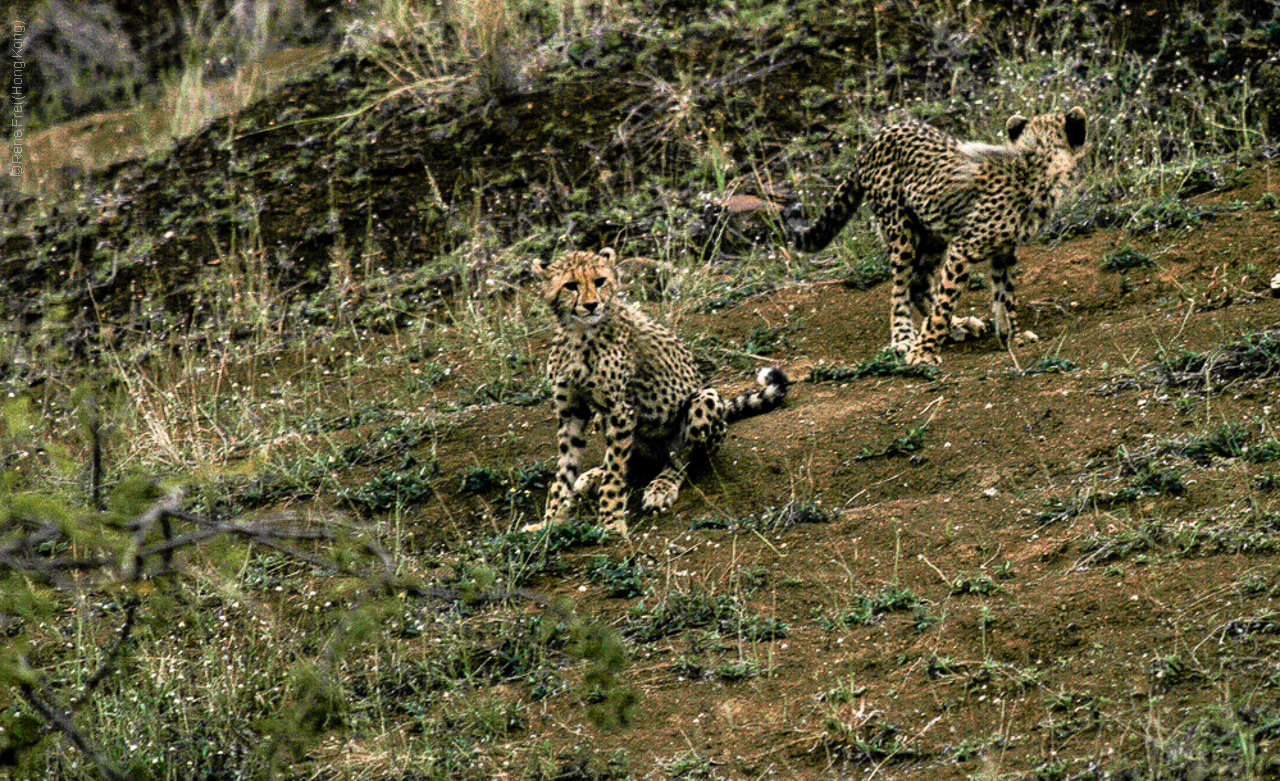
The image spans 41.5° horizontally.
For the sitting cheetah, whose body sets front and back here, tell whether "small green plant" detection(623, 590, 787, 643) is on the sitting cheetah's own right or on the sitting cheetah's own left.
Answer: on the sitting cheetah's own left

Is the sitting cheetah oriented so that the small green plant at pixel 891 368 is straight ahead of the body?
no

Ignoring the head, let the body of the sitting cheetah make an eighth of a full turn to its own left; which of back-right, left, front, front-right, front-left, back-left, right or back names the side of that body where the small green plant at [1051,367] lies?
left

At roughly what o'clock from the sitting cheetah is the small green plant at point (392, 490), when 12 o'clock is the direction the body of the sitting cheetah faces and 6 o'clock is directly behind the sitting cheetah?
The small green plant is roughly at 2 o'clock from the sitting cheetah.

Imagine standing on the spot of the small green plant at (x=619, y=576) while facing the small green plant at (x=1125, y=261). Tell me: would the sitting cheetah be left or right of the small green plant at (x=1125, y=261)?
left

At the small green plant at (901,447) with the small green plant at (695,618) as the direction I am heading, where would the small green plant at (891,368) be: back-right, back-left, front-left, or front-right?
back-right

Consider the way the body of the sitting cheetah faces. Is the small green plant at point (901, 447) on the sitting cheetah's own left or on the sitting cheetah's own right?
on the sitting cheetah's own left

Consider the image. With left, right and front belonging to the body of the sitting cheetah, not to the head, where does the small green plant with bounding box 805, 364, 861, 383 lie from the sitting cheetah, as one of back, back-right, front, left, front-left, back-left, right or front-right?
back

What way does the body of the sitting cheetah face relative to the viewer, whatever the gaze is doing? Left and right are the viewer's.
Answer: facing the viewer and to the left of the viewer

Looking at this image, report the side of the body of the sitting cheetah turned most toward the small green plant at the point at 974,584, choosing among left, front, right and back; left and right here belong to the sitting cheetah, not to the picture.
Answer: left

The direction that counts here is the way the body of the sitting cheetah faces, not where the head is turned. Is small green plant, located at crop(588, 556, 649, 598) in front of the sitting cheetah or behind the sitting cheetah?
in front

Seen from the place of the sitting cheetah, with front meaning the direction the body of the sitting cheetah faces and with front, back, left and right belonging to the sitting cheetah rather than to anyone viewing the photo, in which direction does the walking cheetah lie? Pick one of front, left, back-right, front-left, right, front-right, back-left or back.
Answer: back

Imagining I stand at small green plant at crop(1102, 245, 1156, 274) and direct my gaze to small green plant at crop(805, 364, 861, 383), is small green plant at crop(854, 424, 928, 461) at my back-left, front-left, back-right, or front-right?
front-left

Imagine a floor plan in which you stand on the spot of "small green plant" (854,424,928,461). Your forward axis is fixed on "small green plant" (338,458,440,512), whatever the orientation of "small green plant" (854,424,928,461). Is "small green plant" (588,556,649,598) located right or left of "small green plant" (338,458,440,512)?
left

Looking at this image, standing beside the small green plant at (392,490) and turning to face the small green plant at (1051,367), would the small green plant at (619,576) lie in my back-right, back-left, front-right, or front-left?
front-right

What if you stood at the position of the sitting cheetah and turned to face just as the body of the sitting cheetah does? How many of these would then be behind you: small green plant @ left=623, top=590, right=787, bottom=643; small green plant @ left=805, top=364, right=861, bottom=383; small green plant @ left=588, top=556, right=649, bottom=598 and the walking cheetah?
2

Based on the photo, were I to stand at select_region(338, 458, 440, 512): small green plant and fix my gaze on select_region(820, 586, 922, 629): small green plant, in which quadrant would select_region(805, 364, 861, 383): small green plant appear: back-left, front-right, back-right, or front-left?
front-left

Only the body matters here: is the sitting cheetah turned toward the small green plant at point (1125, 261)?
no

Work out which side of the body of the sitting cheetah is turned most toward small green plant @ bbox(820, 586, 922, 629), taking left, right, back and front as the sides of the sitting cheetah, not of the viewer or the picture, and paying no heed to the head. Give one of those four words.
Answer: left
